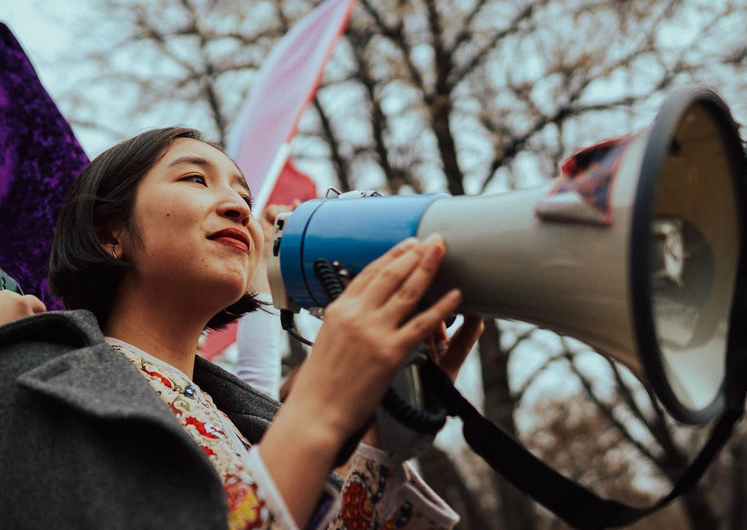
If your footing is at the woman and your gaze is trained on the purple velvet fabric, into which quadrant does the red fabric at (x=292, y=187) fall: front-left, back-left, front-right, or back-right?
front-right

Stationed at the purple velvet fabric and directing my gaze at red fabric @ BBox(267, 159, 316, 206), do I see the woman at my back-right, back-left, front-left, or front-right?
back-right

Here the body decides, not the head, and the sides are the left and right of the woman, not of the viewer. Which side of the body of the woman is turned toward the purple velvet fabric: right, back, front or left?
back

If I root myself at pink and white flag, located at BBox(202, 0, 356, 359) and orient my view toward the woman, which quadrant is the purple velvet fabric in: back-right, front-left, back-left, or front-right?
front-right

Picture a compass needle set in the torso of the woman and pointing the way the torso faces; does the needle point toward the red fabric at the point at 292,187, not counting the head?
no

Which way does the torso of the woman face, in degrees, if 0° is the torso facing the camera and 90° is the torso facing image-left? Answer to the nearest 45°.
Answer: approximately 315°

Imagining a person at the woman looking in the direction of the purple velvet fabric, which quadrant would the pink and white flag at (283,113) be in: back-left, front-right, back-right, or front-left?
front-right

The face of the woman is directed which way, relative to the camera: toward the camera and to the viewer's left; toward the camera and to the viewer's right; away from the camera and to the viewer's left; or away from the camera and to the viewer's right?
toward the camera and to the viewer's right

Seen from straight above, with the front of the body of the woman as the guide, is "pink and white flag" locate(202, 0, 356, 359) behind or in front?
behind
